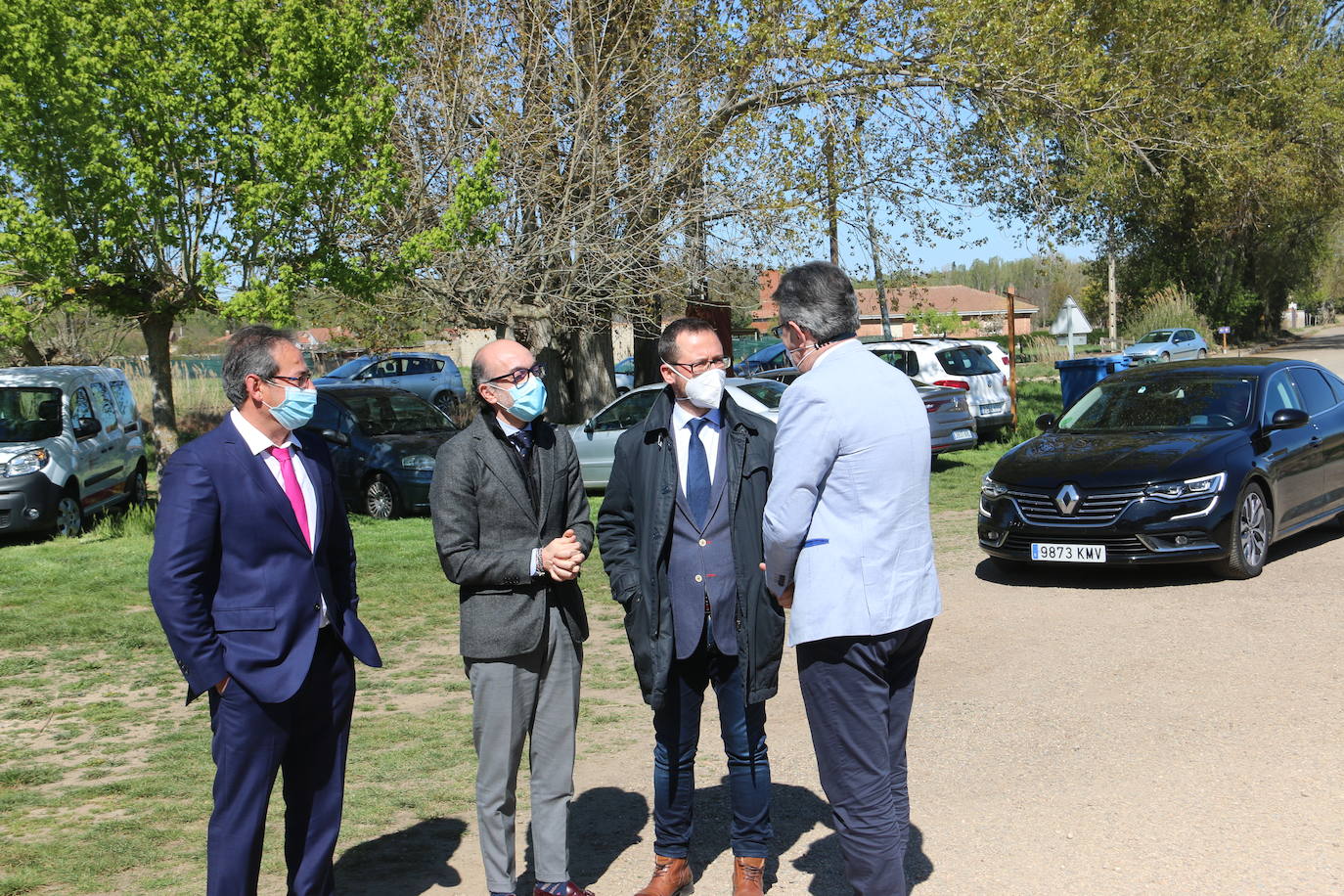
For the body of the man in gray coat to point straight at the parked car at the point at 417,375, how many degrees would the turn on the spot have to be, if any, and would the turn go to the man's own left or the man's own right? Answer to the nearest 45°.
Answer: approximately 135° to the man's own left

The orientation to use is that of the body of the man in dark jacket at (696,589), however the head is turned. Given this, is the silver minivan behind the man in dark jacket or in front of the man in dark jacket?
behind

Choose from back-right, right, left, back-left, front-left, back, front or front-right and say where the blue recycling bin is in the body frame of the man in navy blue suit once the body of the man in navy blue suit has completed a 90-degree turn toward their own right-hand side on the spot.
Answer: back

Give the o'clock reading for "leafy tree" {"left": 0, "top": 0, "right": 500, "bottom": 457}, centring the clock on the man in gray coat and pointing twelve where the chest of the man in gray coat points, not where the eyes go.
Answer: The leafy tree is roughly at 7 o'clock from the man in gray coat.

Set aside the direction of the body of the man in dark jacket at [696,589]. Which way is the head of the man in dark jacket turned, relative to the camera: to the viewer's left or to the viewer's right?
to the viewer's right

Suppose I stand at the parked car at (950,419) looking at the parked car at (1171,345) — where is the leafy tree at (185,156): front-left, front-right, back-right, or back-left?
back-left

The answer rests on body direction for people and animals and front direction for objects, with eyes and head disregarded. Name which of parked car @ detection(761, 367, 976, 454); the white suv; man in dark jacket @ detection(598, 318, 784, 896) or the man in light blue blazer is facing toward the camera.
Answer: the man in dark jacket

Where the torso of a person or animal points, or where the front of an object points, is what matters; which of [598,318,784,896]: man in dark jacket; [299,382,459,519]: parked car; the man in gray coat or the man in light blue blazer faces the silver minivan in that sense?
the man in light blue blazer

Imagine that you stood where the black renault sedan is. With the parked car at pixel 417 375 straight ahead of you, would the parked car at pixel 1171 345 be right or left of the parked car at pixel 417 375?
right

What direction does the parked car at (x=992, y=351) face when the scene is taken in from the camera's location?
facing away from the viewer and to the left of the viewer

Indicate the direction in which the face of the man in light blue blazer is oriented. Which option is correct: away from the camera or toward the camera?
away from the camera

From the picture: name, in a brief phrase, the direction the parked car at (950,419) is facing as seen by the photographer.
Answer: facing away from the viewer and to the left of the viewer

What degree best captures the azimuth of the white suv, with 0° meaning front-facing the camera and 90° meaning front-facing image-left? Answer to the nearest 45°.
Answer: approximately 135°

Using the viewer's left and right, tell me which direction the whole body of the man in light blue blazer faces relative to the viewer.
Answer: facing away from the viewer and to the left of the viewer
